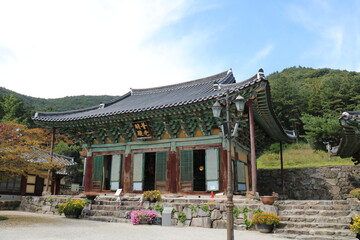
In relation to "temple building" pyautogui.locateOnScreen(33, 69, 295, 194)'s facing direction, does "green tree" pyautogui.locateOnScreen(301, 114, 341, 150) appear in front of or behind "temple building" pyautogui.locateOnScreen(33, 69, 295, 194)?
behind

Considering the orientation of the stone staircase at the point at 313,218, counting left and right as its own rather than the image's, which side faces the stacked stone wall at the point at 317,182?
back

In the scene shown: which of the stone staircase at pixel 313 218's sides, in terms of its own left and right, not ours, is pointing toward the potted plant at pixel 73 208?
right

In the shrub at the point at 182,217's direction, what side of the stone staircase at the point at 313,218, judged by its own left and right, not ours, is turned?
right

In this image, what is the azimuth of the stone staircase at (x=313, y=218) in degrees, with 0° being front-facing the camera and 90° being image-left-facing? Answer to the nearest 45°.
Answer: approximately 0°

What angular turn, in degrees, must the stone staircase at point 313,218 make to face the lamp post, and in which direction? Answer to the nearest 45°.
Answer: approximately 45° to its right

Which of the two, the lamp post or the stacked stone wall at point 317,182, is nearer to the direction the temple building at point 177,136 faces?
the lamp post
